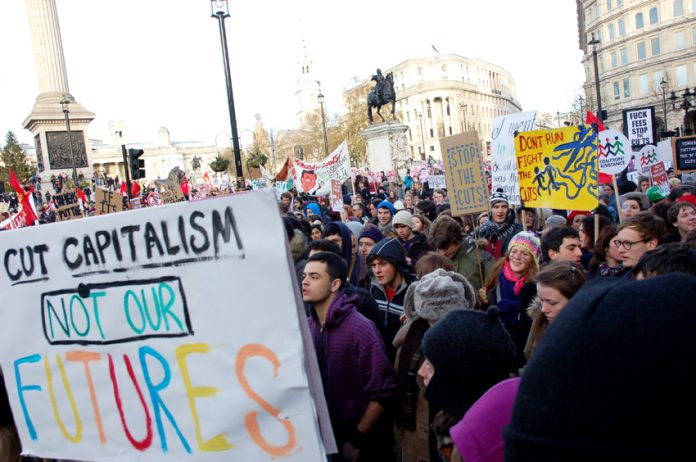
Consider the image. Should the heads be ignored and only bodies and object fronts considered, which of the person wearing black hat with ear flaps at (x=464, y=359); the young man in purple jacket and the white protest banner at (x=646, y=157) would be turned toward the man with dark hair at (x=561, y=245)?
the white protest banner

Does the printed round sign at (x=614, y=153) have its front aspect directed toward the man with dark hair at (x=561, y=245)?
yes

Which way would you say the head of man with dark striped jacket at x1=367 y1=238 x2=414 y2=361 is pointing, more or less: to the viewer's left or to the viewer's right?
to the viewer's left
